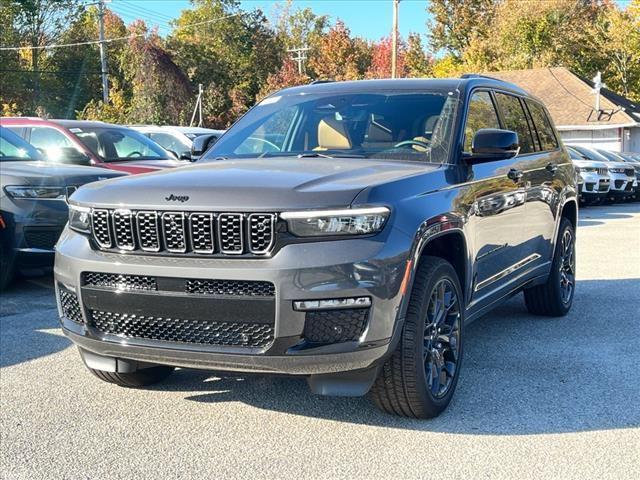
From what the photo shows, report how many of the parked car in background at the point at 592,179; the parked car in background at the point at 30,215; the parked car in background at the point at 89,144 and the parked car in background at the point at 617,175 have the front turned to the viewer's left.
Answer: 0

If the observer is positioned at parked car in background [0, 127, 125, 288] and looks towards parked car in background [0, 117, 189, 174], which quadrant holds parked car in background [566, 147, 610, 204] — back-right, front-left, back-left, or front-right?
front-right

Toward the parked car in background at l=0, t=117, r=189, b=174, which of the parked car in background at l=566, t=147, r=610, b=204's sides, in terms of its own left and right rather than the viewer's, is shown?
right

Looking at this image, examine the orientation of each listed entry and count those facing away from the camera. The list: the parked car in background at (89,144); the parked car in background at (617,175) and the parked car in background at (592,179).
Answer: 0

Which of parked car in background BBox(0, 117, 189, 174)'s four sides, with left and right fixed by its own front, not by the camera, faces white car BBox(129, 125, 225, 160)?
left

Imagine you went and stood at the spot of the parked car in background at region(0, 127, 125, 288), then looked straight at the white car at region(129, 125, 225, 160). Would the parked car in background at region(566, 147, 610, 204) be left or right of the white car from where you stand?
right

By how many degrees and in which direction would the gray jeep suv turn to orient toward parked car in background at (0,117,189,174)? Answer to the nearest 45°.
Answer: approximately 90° to its right

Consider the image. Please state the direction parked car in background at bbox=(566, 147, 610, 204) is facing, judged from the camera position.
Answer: facing the viewer and to the right of the viewer

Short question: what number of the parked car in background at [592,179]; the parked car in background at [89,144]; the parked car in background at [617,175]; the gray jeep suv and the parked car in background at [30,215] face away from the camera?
0

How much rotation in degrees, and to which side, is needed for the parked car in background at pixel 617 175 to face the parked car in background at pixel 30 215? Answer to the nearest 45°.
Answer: approximately 45° to its right

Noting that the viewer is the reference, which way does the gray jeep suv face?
facing the viewer and to the left of the viewer

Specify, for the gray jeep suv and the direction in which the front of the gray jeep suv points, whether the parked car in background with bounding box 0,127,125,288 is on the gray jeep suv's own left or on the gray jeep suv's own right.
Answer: on the gray jeep suv's own right

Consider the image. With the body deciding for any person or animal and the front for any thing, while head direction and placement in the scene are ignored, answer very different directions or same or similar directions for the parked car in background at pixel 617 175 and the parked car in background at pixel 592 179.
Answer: same or similar directions

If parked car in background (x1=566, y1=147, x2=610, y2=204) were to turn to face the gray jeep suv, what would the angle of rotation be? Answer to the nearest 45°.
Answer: approximately 45° to its right

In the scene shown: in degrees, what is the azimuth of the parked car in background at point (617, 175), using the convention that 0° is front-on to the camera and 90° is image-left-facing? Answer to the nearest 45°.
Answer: approximately 315°

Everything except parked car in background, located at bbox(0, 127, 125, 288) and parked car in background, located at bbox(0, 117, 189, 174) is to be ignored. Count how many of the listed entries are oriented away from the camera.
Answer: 0

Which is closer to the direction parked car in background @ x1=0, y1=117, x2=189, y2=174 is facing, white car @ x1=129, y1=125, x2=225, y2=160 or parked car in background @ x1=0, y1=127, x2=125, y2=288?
the parked car in background
